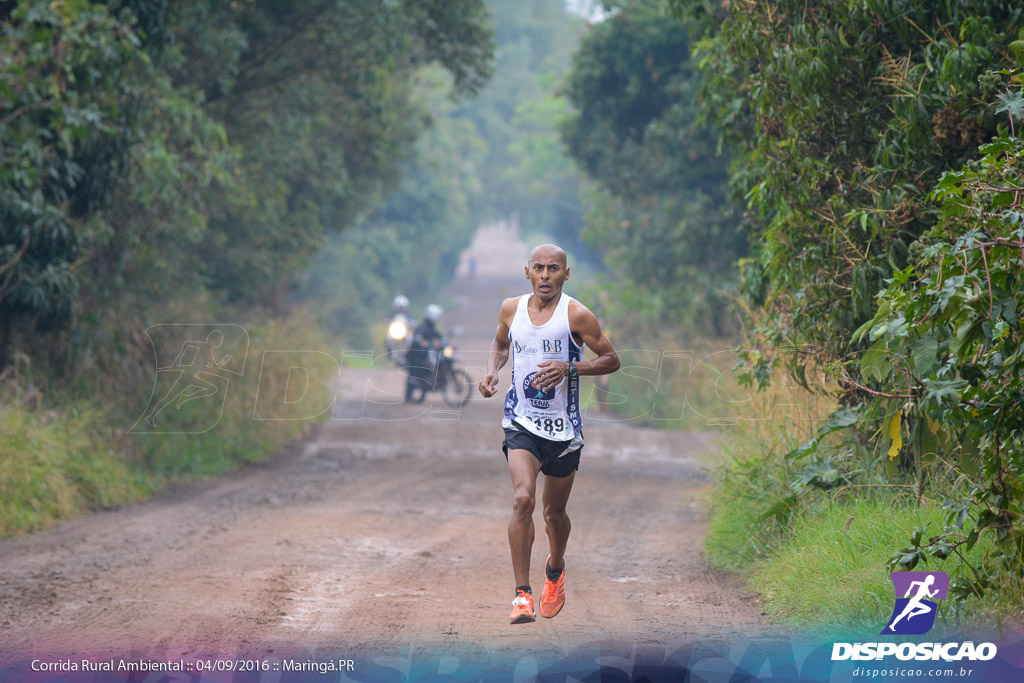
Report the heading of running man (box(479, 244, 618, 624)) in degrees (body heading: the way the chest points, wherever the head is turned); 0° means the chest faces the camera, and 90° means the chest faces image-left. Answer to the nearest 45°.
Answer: approximately 0°

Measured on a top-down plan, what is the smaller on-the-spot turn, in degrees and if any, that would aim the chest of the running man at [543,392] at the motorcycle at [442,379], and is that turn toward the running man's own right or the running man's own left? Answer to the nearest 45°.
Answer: approximately 180°

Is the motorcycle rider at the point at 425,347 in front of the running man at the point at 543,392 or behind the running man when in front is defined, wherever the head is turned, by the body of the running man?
behind

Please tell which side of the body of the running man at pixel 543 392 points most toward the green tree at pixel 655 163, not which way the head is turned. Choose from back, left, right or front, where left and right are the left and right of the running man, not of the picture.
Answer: back
